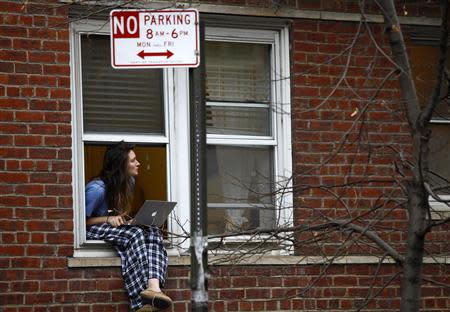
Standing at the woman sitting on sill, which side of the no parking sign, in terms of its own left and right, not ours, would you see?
back

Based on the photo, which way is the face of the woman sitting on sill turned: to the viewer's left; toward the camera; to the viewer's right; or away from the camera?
to the viewer's right

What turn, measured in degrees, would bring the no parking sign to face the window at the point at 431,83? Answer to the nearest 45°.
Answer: approximately 135° to its left

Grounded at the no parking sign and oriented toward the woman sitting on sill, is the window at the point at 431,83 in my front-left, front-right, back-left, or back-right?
front-right

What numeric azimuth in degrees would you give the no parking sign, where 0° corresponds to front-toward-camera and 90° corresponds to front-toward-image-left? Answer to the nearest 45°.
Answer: approximately 0°

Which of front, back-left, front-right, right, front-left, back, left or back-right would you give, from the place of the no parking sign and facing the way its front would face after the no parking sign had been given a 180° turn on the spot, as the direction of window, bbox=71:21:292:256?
front
